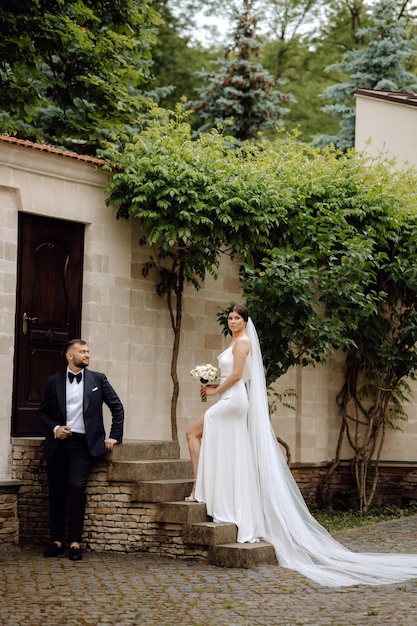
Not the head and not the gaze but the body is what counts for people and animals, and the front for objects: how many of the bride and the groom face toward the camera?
1

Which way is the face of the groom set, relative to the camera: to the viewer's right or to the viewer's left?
to the viewer's right

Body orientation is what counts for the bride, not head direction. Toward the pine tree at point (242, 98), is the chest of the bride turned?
no

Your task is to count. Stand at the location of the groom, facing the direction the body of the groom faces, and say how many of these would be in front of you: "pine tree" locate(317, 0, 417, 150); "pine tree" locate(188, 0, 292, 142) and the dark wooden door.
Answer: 0

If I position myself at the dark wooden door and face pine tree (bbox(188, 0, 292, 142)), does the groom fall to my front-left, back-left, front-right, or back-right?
back-right

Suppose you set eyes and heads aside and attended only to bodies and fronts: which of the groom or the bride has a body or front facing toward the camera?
the groom

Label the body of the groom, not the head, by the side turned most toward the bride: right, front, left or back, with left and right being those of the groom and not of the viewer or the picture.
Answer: left

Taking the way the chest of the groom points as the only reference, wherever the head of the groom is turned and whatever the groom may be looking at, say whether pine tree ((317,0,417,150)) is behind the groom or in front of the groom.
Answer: behind

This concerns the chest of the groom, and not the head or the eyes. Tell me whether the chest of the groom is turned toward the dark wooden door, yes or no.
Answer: no

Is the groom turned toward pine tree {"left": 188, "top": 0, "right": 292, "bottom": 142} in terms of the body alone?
no

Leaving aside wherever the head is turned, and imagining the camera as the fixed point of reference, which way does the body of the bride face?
to the viewer's left

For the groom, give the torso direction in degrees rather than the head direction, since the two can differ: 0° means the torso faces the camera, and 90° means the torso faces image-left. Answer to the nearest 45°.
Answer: approximately 0°
